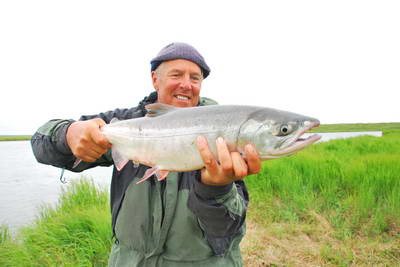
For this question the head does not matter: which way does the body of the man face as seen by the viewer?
toward the camera

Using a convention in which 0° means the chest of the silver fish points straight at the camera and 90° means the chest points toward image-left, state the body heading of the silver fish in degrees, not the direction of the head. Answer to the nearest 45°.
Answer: approximately 270°
